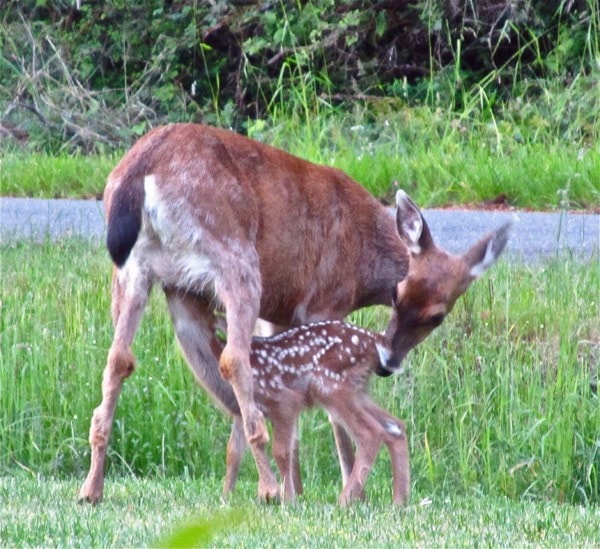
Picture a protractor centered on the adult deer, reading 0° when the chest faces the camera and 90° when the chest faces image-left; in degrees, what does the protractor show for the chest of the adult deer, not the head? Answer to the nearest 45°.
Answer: approximately 225°

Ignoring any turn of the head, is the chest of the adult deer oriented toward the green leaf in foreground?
no

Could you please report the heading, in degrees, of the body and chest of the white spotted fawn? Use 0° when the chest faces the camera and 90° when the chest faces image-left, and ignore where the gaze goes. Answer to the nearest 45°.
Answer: approximately 90°

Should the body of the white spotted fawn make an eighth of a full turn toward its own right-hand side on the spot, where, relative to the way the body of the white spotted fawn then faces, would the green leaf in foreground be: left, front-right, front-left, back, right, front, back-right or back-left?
back-left
